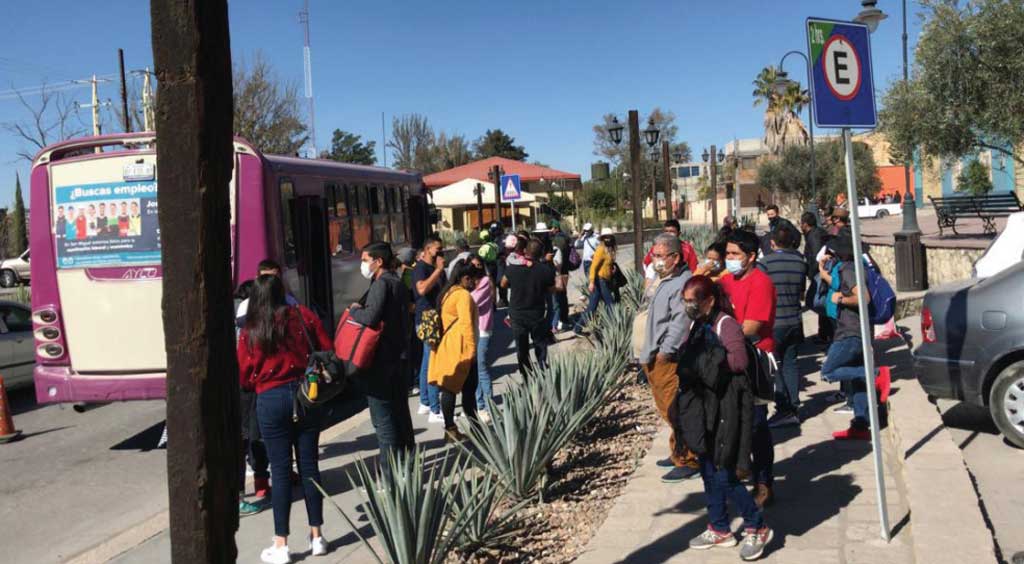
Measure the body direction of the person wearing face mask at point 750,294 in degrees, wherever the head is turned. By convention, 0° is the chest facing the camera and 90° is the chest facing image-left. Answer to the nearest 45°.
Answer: approximately 45°

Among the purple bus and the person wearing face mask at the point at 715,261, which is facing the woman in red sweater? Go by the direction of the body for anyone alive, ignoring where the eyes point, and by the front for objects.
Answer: the person wearing face mask

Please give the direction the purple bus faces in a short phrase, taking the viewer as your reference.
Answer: facing away from the viewer and to the right of the viewer

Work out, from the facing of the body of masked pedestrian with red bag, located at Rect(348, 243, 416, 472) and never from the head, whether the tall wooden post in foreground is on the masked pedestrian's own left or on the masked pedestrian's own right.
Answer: on the masked pedestrian's own left

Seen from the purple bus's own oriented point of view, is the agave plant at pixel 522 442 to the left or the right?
on its right

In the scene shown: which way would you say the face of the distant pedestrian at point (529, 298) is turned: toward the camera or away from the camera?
away from the camera

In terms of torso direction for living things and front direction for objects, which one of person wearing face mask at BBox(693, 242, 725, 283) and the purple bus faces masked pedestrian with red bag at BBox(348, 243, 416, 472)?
the person wearing face mask

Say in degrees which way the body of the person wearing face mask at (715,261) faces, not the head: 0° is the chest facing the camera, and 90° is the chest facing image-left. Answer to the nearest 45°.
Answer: approximately 45°

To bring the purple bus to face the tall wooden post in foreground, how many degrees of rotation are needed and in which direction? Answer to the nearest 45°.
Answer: approximately 135° to its right

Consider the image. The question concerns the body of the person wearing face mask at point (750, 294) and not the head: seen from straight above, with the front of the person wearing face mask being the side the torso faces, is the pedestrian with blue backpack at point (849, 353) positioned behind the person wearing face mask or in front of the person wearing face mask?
behind
